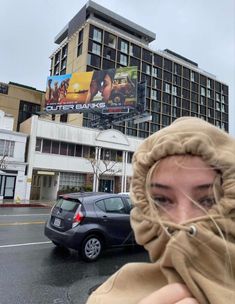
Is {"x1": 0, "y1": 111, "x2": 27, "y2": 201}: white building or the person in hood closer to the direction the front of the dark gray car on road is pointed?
the white building

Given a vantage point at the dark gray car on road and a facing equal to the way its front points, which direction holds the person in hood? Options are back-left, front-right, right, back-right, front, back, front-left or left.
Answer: back-right

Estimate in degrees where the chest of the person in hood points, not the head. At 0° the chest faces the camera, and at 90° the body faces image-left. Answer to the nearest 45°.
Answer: approximately 0°

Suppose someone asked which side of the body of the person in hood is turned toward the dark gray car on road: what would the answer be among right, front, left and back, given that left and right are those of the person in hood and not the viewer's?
back

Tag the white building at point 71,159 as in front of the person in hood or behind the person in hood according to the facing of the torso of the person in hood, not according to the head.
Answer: behind

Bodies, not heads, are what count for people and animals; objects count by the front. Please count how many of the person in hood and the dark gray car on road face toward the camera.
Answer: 1

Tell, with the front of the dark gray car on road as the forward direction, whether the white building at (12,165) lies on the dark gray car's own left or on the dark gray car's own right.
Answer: on the dark gray car's own left

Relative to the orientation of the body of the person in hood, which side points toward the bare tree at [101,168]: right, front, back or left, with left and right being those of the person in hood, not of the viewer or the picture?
back

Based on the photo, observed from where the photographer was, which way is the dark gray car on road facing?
facing away from the viewer and to the right of the viewer
